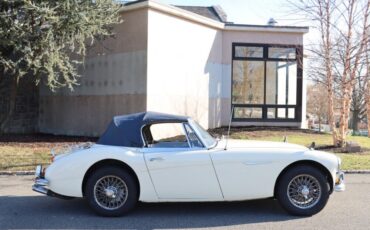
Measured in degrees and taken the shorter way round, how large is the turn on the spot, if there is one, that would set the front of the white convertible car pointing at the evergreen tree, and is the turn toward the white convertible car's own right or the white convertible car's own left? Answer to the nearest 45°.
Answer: approximately 135° to the white convertible car's own left

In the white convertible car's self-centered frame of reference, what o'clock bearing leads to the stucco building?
The stucco building is roughly at 9 o'clock from the white convertible car.

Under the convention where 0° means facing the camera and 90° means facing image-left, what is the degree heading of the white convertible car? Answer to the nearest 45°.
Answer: approximately 270°
